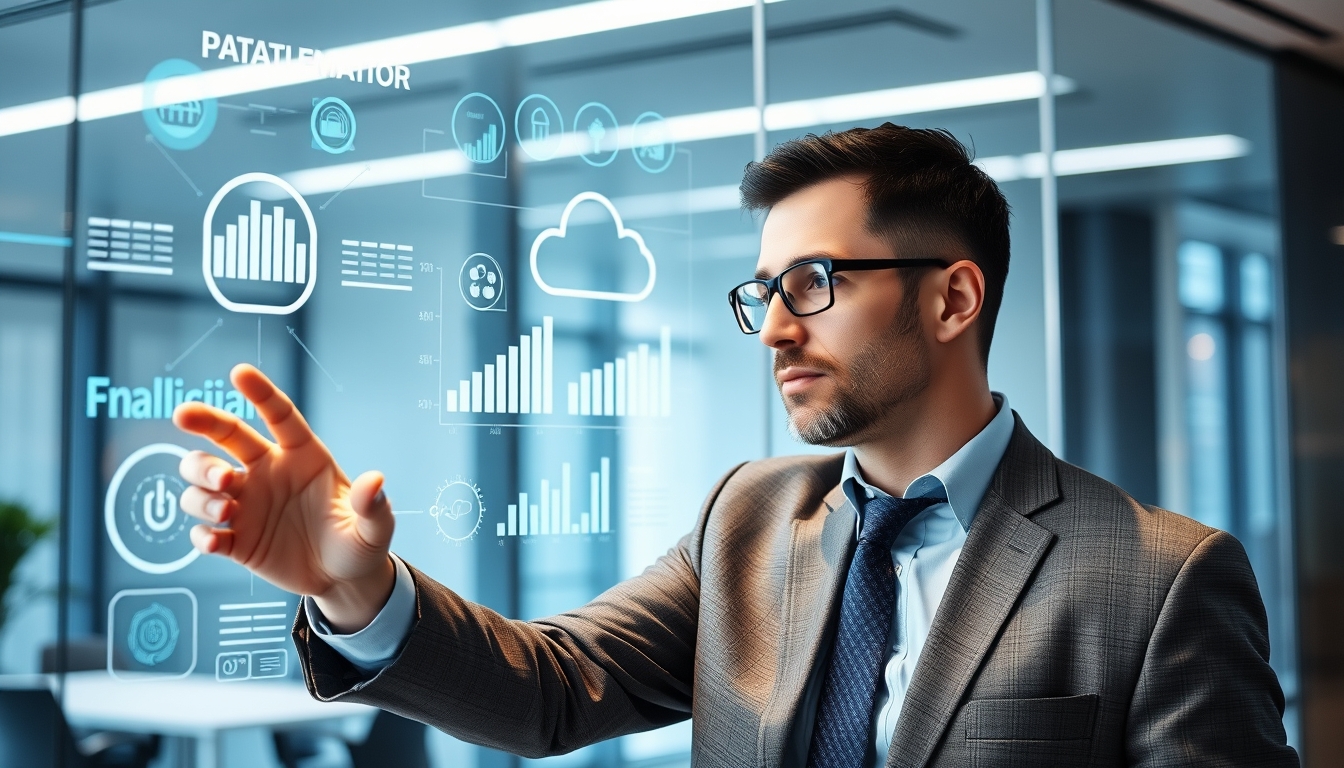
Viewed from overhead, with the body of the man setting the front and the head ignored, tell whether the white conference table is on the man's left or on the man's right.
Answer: on the man's right

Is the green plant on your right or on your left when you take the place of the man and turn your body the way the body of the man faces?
on your right

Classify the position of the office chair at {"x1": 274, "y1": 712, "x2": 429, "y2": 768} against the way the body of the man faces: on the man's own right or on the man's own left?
on the man's own right

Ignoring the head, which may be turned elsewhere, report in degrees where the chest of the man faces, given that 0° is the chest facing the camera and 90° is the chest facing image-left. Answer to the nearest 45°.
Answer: approximately 45°

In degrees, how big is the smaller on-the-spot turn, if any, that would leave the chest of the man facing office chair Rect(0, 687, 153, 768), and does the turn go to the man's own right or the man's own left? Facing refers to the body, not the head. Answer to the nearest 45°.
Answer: approximately 45° to the man's own right
